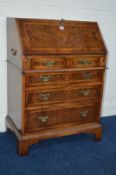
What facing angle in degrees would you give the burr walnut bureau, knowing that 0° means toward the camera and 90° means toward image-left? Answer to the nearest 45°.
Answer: approximately 315°
